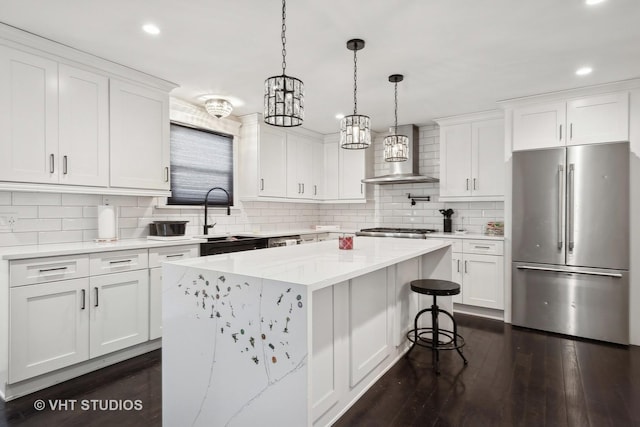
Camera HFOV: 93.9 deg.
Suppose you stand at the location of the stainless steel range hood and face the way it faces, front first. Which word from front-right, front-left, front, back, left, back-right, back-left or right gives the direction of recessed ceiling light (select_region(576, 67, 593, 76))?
front-left

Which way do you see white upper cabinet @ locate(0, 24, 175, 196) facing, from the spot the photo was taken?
facing the viewer and to the right of the viewer

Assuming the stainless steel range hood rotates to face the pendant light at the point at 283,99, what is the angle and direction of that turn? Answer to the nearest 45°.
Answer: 0° — it already faces it

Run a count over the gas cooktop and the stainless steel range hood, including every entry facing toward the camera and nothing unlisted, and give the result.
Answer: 2

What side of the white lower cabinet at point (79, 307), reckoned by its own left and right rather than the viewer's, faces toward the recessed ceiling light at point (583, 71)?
front

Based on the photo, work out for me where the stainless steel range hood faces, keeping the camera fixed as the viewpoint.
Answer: facing the viewer

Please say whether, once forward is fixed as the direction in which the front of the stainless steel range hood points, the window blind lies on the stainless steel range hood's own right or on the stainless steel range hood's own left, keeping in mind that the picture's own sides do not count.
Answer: on the stainless steel range hood's own right

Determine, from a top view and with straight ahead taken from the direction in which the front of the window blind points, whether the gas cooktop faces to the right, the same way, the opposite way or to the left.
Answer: to the right

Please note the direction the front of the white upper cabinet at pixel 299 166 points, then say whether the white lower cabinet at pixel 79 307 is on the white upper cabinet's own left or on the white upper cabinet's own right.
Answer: on the white upper cabinet's own right

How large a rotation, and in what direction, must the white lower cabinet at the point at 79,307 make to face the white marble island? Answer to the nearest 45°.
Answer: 0° — it already faces it

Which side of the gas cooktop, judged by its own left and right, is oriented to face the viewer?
front
